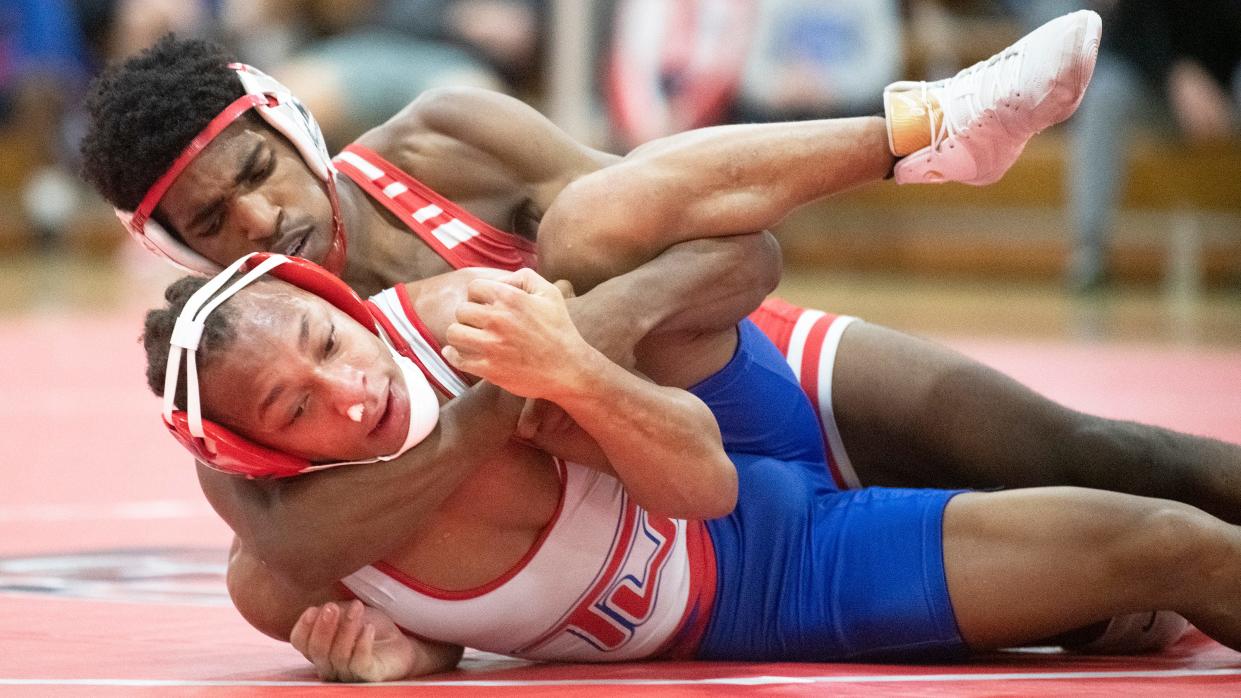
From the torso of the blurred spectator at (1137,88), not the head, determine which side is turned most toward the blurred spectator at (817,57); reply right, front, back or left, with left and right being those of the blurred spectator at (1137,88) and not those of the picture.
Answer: right

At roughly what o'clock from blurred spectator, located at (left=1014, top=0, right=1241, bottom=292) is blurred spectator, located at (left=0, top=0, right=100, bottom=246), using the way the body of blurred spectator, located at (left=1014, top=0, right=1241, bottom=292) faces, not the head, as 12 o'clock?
blurred spectator, located at (left=0, top=0, right=100, bottom=246) is roughly at 3 o'clock from blurred spectator, located at (left=1014, top=0, right=1241, bottom=292).

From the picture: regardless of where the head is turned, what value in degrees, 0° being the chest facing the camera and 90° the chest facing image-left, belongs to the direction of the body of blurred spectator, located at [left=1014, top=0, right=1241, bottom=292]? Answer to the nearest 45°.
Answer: approximately 0°

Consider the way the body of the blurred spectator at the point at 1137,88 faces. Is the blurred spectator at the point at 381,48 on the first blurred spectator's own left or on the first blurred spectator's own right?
on the first blurred spectator's own right

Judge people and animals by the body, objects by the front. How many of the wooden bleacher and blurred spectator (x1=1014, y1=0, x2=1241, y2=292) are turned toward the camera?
2

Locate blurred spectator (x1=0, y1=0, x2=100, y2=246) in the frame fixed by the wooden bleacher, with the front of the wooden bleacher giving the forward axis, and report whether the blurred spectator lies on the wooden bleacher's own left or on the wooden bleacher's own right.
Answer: on the wooden bleacher's own right
